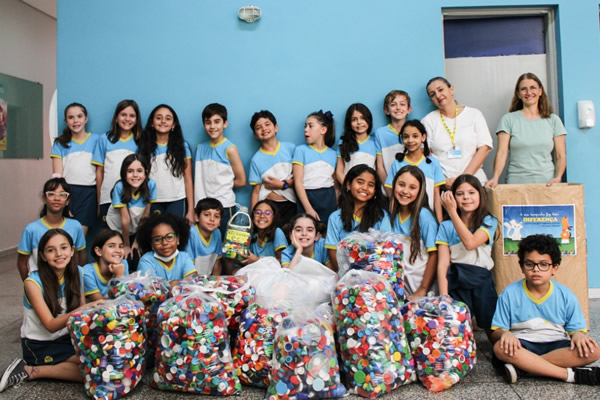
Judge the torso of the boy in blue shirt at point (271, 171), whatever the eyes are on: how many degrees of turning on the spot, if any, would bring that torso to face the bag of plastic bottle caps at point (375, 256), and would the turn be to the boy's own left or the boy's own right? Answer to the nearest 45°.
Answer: approximately 45° to the boy's own left

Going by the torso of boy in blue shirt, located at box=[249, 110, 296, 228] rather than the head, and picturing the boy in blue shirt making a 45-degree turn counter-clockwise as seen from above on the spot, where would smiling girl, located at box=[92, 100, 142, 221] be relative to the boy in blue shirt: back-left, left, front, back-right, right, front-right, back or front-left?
back-right

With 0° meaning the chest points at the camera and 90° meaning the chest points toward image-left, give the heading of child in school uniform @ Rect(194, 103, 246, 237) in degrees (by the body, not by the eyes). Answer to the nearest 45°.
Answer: approximately 45°

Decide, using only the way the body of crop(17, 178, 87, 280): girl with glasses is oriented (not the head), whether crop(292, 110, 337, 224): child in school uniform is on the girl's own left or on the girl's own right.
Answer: on the girl's own left

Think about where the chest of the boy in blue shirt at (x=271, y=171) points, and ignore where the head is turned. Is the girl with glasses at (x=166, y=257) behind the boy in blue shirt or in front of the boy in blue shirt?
in front

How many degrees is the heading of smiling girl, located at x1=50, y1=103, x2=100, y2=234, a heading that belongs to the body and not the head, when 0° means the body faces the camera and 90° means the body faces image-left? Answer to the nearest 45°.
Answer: approximately 0°

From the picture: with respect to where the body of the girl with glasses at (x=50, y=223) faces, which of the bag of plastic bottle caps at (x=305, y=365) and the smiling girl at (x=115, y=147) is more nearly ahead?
the bag of plastic bottle caps

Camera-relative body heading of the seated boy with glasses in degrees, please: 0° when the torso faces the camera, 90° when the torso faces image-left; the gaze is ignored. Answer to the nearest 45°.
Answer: approximately 0°
